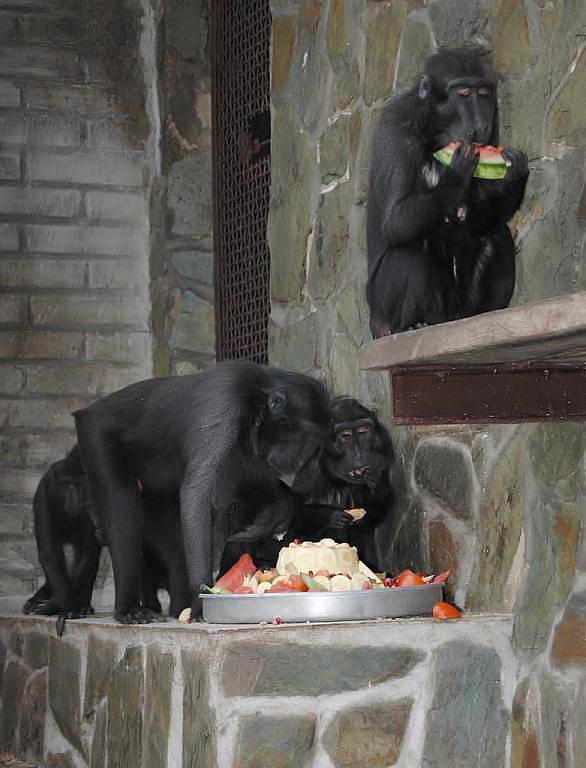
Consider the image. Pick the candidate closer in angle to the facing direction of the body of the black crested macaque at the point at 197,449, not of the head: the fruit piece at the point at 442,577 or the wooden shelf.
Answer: the fruit piece

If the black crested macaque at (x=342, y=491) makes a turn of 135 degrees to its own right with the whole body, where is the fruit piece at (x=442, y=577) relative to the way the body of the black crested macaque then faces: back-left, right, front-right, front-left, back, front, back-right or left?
back

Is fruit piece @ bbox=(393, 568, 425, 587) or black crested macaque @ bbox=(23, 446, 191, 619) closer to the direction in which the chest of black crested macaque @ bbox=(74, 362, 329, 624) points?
the fruit piece

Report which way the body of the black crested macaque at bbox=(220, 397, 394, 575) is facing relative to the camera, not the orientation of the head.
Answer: toward the camera

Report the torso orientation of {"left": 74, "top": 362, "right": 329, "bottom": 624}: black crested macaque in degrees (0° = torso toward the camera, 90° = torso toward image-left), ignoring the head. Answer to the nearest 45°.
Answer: approximately 270°
